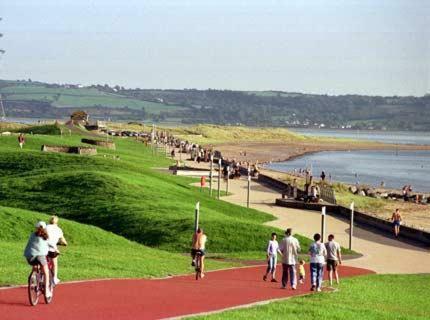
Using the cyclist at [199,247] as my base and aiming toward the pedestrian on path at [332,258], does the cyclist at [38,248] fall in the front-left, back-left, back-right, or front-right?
back-right

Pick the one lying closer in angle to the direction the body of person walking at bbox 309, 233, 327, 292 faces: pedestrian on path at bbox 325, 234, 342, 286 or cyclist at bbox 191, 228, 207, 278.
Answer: the pedestrian on path

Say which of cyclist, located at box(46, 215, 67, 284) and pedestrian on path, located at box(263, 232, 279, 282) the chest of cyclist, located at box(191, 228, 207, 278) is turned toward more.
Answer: the pedestrian on path

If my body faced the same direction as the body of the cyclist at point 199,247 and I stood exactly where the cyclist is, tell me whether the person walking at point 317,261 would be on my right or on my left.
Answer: on my right

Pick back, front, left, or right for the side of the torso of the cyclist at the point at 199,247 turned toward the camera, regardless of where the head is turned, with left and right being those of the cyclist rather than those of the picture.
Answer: back
